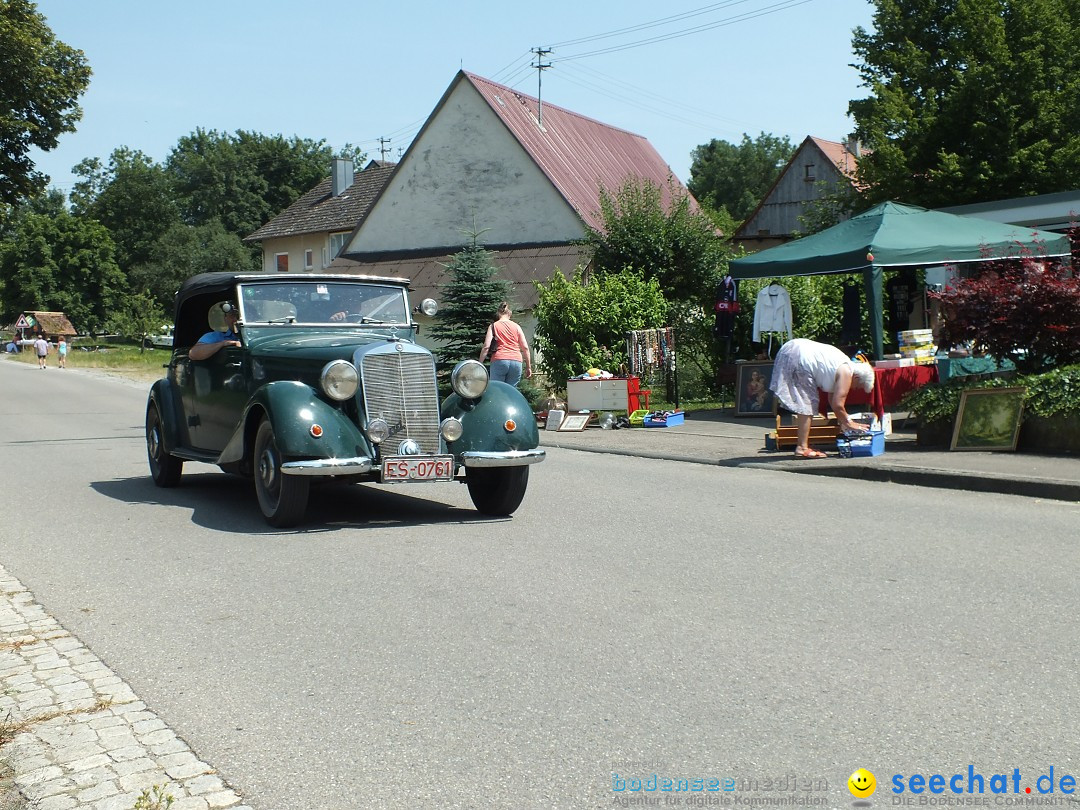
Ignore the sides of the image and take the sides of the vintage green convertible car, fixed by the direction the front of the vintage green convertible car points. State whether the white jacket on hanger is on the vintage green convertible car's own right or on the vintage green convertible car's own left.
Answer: on the vintage green convertible car's own left

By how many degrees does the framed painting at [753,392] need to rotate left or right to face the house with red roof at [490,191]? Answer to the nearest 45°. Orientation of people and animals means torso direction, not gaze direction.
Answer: approximately 135° to its right

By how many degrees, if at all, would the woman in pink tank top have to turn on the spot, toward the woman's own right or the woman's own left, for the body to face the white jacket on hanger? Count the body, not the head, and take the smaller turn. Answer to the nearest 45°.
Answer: approximately 45° to the woman's own right

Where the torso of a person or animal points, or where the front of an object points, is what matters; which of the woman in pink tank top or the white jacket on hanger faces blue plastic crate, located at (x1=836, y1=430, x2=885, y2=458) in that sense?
the white jacket on hanger

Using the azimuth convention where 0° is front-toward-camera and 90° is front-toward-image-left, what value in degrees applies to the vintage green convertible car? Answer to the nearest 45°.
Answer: approximately 315°

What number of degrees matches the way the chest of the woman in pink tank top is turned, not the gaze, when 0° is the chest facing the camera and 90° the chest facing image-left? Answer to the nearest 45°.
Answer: approximately 180°

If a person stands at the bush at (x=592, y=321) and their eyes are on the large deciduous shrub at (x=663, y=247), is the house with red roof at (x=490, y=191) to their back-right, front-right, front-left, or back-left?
front-left

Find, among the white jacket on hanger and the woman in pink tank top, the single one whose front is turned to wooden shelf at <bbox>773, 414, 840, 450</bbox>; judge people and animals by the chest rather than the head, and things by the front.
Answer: the white jacket on hanger

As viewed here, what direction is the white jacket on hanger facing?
toward the camera

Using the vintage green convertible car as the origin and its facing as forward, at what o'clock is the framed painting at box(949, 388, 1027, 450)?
The framed painting is roughly at 10 o'clock from the vintage green convertible car.

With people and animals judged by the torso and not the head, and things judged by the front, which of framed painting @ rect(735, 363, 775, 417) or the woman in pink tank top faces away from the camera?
the woman in pink tank top

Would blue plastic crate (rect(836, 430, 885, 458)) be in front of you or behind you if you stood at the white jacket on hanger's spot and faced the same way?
in front

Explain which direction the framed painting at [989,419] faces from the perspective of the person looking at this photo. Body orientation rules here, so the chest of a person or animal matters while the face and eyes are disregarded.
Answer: facing the viewer
